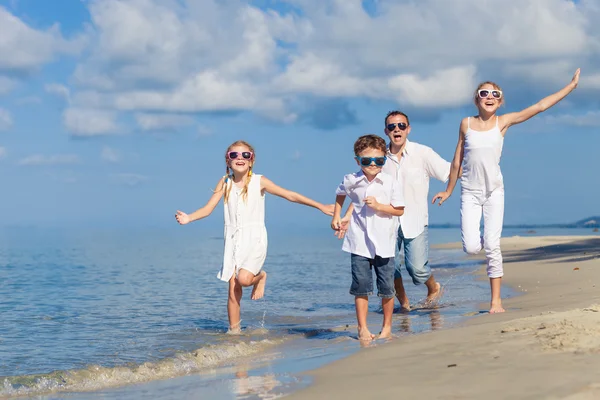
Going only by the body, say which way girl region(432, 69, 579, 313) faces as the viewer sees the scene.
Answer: toward the camera

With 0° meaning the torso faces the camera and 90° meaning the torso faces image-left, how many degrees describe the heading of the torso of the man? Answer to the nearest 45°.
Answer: approximately 45°

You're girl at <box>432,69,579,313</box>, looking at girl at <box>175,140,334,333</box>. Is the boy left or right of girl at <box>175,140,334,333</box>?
left

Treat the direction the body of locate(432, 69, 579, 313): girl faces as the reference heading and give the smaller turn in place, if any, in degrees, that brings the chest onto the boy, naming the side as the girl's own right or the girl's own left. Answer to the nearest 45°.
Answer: approximately 45° to the girl's own right

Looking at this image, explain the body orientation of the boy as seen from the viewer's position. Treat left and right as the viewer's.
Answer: facing the viewer

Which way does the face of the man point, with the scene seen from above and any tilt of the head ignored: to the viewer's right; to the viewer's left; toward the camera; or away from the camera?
toward the camera

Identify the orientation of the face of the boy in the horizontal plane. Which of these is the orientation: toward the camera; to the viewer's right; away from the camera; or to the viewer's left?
toward the camera

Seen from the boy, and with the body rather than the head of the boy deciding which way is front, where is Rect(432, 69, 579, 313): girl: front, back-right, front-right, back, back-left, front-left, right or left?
back-left

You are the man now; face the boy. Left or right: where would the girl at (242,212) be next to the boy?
right

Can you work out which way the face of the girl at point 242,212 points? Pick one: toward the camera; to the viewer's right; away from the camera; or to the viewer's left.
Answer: toward the camera

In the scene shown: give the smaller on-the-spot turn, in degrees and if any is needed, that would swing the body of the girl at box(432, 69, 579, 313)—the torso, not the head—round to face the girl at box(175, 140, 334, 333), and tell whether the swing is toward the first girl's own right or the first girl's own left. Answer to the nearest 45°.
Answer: approximately 90° to the first girl's own right

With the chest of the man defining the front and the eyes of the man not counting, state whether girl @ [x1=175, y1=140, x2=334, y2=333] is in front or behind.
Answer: in front

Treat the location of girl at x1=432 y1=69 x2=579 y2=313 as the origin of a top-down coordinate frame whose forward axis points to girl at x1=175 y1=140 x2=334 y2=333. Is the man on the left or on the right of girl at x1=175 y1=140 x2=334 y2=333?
right

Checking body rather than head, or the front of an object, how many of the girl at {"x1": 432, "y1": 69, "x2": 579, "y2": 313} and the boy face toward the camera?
2

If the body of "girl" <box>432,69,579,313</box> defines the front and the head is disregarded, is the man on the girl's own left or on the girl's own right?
on the girl's own right

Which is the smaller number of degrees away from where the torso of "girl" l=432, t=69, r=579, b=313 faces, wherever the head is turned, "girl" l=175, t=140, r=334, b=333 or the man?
the girl

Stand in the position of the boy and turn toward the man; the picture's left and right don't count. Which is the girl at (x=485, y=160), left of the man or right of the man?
right
